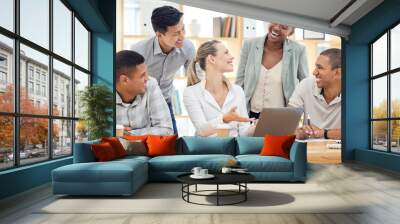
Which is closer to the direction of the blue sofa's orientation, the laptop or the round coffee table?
the round coffee table

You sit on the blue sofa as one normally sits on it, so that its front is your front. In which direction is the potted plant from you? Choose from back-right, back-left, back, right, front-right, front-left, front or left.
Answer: back-right

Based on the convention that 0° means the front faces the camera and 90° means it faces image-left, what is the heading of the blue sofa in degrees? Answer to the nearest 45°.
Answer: approximately 0°

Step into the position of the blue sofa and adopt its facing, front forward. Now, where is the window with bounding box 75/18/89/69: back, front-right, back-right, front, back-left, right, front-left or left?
back-right

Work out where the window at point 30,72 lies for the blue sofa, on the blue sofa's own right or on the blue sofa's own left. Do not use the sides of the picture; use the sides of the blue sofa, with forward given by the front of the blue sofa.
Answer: on the blue sofa's own right

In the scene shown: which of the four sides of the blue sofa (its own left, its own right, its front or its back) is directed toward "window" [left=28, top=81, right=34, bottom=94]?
right
